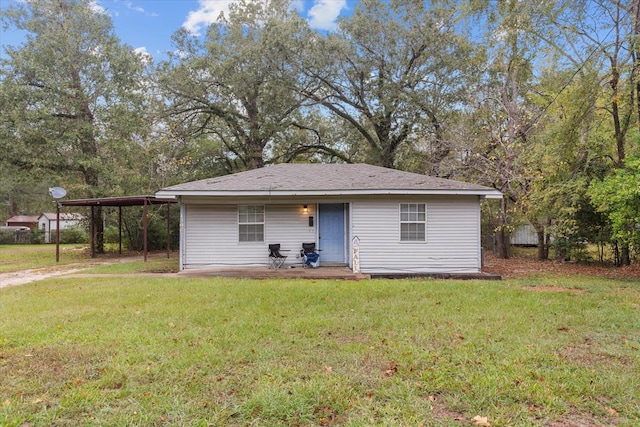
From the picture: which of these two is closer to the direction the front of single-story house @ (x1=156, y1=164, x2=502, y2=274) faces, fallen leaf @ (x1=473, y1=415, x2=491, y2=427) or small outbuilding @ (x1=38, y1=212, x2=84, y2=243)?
the fallen leaf

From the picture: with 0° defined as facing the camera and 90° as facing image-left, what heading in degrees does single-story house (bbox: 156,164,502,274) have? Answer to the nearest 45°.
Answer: approximately 0°

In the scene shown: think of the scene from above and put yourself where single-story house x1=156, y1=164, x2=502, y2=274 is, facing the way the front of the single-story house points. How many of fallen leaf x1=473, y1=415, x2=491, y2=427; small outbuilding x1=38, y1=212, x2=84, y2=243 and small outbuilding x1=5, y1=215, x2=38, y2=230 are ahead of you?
1

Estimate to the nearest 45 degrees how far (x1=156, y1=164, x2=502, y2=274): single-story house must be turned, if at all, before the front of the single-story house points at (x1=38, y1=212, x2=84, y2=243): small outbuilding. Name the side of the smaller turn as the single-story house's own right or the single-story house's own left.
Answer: approximately 135° to the single-story house's own right

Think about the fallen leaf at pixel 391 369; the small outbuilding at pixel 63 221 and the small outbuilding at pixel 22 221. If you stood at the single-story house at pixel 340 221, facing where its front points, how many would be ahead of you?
1

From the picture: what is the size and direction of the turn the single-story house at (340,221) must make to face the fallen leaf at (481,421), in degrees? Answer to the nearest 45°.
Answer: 0° — it already faces it

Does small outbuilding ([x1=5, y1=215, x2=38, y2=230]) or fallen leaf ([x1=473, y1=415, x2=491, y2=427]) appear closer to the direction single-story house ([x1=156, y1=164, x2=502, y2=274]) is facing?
the fallen leaf

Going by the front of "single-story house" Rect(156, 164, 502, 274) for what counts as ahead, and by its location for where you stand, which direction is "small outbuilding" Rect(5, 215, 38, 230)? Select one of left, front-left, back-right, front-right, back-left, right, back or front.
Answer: back-right

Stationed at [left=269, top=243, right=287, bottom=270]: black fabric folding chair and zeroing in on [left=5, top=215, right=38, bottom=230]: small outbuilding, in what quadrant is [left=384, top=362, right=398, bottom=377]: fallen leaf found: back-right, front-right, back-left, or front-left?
back-left

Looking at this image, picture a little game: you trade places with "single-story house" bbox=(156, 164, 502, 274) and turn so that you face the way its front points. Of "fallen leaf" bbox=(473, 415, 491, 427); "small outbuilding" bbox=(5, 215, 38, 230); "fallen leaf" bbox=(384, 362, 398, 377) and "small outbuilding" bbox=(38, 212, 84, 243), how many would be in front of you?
2

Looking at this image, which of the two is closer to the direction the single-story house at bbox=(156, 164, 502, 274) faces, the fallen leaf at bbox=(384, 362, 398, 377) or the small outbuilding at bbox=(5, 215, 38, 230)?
the fallen leaf

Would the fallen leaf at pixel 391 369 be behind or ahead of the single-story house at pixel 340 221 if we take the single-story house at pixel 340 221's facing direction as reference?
ahead

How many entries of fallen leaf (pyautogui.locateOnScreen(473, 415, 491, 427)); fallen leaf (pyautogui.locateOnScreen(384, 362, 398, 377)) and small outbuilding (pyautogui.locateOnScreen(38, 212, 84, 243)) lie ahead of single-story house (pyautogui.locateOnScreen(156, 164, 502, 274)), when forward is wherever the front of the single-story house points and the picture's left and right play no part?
2
